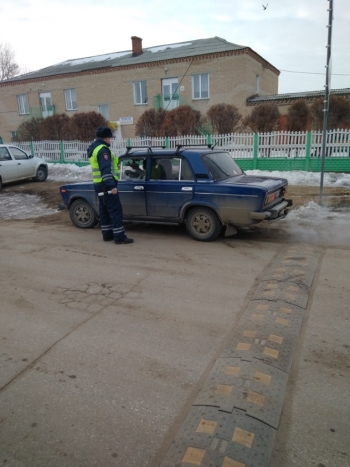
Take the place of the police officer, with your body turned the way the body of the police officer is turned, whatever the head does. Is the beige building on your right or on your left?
on your left

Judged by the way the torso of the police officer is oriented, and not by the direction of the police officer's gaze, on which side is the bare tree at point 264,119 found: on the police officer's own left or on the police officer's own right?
on the police officer's own left

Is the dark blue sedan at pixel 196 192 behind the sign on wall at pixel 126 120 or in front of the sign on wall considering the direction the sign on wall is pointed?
in front

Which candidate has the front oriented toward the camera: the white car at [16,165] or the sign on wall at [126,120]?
the sign on wall

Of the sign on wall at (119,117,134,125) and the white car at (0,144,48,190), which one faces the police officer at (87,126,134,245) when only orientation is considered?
the sign on wall

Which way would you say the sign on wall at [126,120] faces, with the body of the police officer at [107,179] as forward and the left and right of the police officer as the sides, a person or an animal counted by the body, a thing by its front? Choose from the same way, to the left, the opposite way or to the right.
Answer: to the right

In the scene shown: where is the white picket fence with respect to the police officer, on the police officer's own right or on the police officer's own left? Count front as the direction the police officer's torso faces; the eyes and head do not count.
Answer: on the police officer's own left

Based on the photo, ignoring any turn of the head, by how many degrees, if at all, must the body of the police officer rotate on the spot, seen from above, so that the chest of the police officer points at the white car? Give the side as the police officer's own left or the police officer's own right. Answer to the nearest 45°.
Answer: approximately 90° to the police officer's own left

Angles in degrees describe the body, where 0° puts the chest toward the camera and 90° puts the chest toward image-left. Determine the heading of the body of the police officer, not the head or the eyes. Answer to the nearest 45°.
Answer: approximately 270°

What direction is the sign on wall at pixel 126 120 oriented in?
toward the camera
